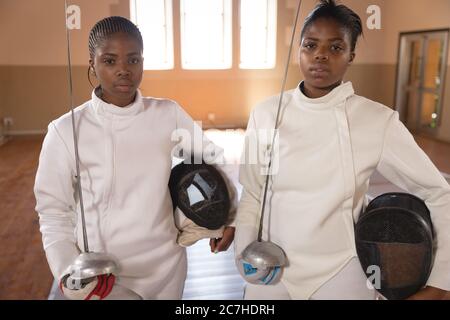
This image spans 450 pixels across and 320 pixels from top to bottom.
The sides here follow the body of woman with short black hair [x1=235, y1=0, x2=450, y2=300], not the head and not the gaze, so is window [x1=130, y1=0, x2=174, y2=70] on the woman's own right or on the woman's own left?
on the woman's own right

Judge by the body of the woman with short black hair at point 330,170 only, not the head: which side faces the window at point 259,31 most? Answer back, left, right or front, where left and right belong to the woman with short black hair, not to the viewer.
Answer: back

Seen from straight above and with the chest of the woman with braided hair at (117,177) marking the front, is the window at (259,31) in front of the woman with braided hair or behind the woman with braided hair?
behind

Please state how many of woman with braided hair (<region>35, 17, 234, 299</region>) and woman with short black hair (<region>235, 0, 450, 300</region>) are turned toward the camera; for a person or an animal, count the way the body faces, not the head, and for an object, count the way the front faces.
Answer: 2

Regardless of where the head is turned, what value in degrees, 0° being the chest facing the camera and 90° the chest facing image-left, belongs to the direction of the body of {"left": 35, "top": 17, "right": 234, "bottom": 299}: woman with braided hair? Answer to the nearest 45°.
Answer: approximately 0°

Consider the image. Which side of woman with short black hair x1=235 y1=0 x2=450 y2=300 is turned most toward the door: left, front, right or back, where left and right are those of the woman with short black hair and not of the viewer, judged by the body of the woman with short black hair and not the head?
back

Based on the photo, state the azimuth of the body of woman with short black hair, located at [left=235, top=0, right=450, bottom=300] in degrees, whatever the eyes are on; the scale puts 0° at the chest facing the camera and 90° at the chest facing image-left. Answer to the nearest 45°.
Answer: approximately 0°

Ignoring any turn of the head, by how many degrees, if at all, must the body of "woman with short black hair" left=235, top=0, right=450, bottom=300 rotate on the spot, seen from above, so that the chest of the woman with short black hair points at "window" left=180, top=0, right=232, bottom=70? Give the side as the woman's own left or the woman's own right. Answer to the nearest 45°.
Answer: approximately 135° to the woman's own right
